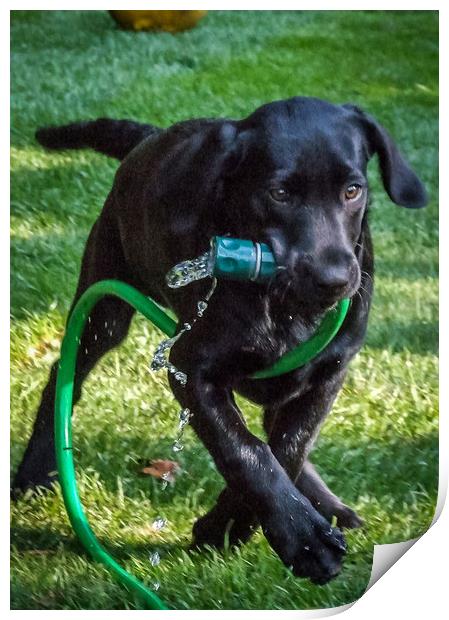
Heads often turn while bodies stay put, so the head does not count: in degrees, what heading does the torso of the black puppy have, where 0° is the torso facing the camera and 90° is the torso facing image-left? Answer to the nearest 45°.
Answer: approximately 315°

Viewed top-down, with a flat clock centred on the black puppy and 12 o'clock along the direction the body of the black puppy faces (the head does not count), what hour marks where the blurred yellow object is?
The blurred yellow object is roughly at 7 o'clock from the black puppy.
